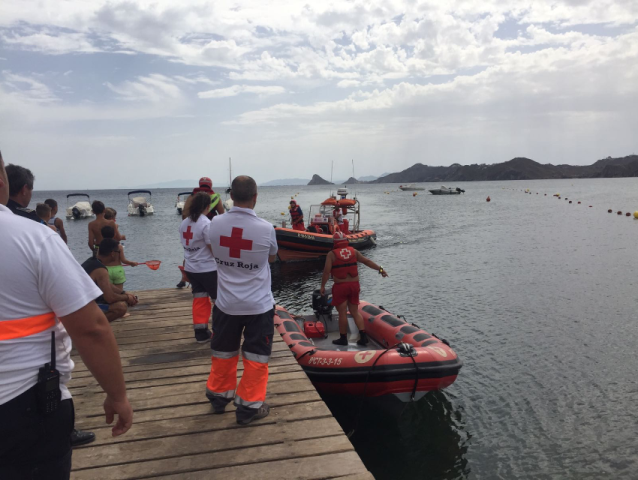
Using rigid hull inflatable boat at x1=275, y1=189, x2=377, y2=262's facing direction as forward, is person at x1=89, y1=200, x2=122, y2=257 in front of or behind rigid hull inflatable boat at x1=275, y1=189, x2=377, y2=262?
in front

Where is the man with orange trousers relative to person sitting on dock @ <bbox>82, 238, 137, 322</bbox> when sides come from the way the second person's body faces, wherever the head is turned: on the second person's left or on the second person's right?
on the second person's right

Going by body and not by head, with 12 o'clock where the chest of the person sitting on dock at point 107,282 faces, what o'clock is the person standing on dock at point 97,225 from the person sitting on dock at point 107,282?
the person standing on dock at point 97,225 is roughly at 9 o'clock from the person sitting on dock at point 107,282.

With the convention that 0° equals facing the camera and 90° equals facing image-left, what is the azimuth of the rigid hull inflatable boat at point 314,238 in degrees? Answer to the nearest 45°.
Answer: approximately 45°

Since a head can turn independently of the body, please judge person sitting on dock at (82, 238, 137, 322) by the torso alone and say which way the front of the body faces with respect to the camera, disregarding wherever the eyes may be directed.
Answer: to the viewer's right

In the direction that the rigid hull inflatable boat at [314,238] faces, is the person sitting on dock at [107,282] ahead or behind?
ahead

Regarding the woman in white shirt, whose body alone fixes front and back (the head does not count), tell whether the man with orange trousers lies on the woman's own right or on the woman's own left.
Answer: on the woman's own right

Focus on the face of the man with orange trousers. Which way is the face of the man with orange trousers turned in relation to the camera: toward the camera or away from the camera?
away from the camera

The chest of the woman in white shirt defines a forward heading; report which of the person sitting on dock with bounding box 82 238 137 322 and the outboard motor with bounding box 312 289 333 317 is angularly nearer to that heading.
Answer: the outboard motor

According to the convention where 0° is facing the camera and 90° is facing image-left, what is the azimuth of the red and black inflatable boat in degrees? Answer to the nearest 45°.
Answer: approximately 315°

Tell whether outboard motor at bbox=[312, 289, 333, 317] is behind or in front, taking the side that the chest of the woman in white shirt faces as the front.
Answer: in front

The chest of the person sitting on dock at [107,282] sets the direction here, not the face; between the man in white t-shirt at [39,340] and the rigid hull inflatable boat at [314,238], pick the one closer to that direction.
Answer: the rigid hull inflatable boat

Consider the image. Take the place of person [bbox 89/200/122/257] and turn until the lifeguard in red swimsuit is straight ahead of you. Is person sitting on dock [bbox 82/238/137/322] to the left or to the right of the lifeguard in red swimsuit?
right

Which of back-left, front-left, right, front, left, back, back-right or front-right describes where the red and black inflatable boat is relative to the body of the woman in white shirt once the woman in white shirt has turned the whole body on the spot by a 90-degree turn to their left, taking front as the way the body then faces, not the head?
back-right

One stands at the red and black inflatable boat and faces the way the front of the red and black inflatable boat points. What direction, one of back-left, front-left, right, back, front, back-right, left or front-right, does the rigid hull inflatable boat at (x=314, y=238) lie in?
back-left

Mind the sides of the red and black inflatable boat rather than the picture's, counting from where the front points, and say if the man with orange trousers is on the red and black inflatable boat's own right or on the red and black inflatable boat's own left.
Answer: on the red and black inflatable boat's own right

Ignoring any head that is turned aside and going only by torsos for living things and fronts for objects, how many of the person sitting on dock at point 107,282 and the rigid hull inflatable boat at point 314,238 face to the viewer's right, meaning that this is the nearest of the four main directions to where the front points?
1
